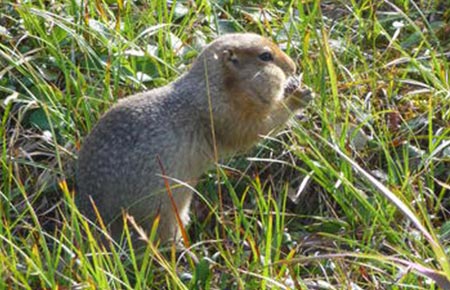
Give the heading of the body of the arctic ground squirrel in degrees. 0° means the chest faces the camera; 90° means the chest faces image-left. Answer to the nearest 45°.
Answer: approximately 270°
